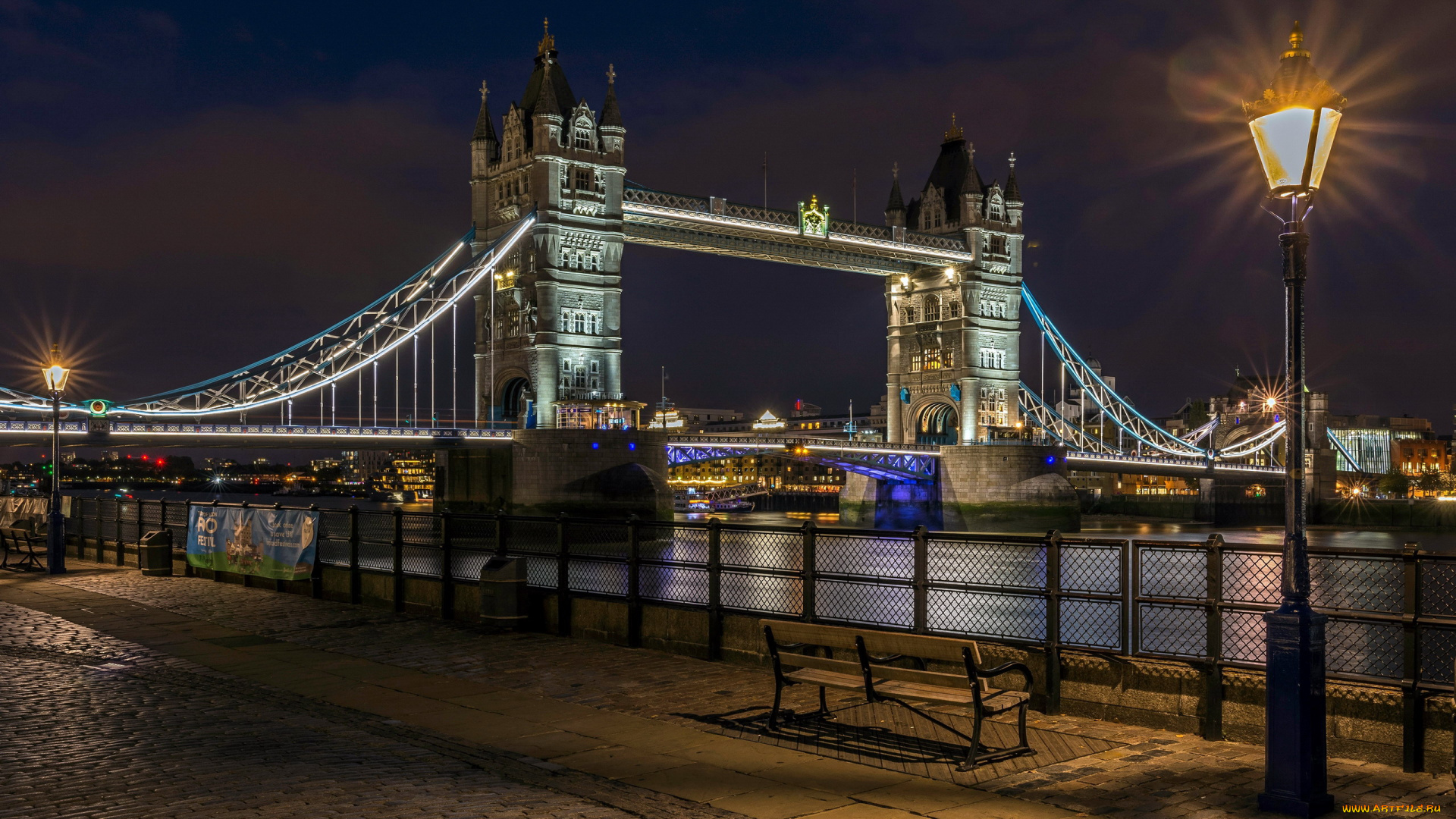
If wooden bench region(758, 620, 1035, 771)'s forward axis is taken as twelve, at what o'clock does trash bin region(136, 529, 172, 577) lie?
The trash bin is roughly at 9 o'clock from the wooden bench.

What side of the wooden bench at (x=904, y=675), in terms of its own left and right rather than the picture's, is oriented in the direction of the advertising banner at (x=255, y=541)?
left

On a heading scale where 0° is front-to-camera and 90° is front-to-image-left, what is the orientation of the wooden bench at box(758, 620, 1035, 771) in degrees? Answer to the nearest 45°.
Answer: approximately 225°

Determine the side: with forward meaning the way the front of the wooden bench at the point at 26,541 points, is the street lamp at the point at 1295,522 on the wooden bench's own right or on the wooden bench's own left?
on the wooden bench's own right

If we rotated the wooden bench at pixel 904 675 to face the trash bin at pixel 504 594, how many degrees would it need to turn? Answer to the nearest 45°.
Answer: approximately 90° to its left

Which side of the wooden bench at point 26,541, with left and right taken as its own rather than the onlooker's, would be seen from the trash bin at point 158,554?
right

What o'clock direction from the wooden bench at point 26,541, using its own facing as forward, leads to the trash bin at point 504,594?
The trash bin is roughly at 4 o'clock from the wooden bench.

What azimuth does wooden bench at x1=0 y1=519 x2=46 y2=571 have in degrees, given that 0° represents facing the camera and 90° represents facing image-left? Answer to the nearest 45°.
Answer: approximately 225°

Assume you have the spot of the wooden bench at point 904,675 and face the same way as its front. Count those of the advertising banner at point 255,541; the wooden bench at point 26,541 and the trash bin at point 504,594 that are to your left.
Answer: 3
